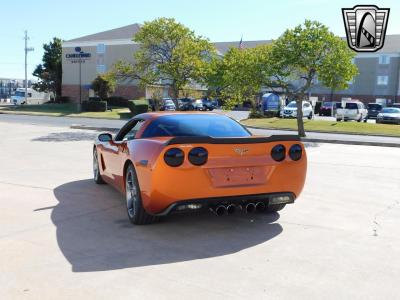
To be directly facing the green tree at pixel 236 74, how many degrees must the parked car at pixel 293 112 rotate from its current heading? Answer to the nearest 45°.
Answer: approximately 45° to its right

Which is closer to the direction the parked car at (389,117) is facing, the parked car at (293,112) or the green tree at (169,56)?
the green tree

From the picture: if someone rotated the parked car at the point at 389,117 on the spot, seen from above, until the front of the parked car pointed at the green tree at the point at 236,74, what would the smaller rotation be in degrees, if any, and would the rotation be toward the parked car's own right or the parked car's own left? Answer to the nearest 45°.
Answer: approximately 90° to the parked car's own right

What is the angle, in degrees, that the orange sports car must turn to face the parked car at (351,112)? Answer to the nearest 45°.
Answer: approximately 45° to its right

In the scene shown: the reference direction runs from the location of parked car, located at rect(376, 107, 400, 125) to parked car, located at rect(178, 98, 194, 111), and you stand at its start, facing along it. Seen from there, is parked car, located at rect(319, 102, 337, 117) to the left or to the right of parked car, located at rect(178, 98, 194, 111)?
right
